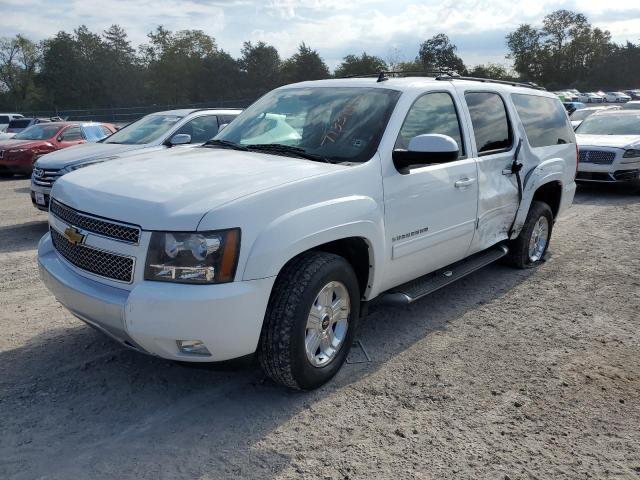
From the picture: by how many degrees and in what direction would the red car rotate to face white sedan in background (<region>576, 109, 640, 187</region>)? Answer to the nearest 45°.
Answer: approximately 90° to its left

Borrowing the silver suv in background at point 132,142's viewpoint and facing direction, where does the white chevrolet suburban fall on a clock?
The white chevrolet suburban is roughly at 10 o'clock from the silver suv in background.

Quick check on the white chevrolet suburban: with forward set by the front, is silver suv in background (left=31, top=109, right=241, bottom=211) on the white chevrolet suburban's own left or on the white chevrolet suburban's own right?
on the white chevrolet suburban's own right

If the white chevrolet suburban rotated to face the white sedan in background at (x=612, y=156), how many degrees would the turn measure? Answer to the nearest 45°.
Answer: approximately 180°

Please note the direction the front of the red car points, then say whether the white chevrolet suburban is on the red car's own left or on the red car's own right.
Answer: on the red car's own left

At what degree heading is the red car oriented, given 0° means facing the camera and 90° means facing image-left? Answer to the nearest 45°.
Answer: approximately 45°

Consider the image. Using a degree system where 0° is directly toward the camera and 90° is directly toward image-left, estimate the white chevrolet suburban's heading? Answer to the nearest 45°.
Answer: approximately 45°

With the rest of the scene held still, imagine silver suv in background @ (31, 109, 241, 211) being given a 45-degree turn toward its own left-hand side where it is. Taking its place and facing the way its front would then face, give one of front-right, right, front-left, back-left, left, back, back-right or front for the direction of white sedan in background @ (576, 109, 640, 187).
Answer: left
